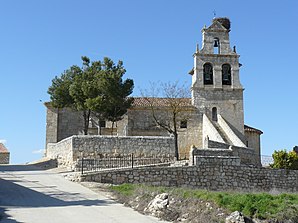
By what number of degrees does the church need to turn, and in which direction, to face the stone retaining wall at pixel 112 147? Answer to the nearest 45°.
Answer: approximately 45° to its right

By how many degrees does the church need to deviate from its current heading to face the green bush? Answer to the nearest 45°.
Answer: approximately 45° to its left

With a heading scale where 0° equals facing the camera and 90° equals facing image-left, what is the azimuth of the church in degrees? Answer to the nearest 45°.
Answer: approximately 0°

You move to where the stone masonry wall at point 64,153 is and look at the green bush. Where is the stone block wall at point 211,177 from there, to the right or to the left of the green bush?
right

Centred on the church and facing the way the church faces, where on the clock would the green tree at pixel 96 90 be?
The green tree is roughly at 2 o'clock from the church.
